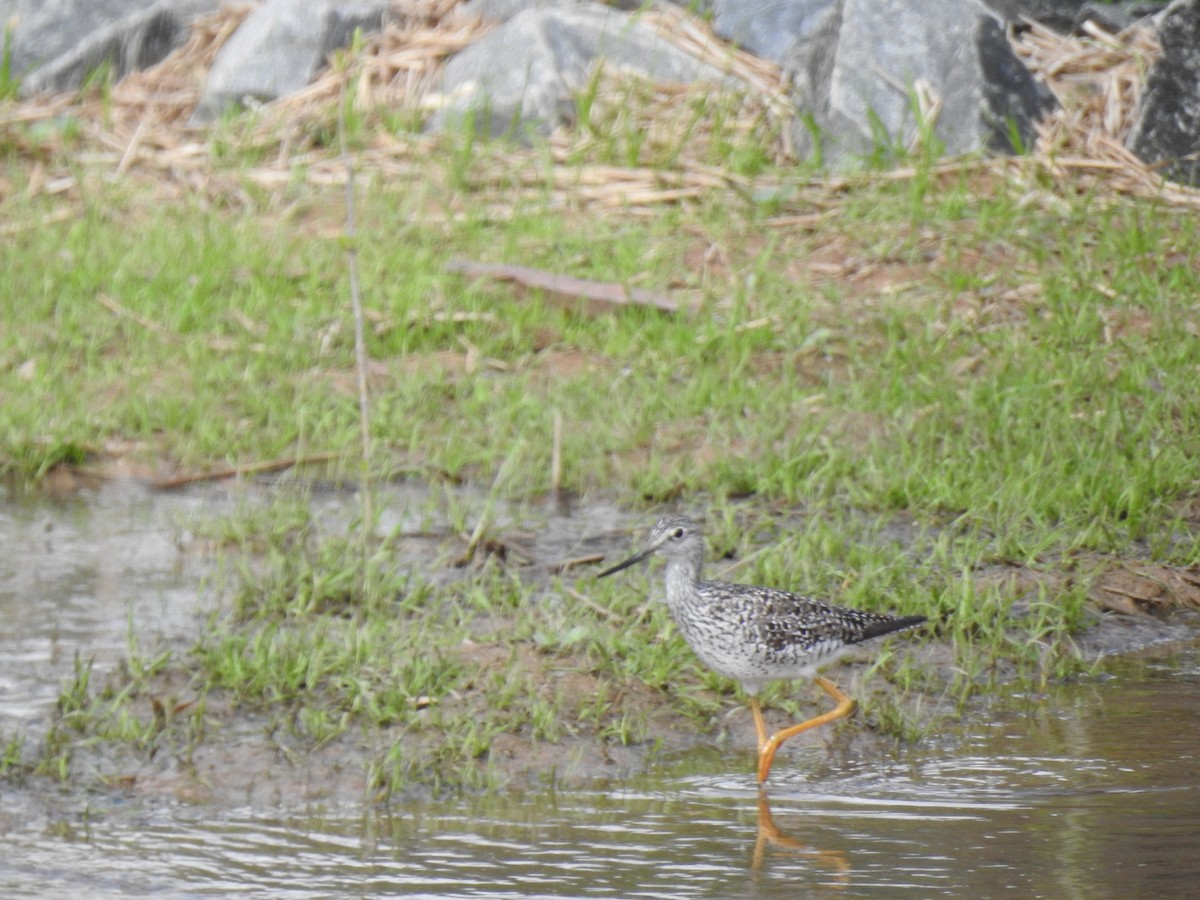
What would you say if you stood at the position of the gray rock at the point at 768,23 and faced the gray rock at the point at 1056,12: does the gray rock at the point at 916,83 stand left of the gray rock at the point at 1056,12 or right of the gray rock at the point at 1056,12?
right

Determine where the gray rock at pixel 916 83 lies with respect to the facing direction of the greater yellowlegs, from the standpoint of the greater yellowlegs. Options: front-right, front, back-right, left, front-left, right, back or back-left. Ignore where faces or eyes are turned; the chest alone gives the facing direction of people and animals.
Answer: right

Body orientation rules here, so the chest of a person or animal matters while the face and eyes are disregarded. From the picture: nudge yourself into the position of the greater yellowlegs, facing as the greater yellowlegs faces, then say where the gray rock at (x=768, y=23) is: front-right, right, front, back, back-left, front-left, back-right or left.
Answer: right

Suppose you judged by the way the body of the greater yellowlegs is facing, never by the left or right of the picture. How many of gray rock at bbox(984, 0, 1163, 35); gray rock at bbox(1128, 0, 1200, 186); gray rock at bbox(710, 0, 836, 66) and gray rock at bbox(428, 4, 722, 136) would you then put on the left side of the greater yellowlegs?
0

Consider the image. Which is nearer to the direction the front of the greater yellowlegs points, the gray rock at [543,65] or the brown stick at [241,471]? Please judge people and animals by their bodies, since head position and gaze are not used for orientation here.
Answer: the brown stick

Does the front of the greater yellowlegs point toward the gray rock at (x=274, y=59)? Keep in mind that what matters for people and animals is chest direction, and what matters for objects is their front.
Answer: no

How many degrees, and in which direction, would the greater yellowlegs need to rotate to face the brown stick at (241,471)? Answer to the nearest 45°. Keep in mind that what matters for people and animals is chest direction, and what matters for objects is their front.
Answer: approximately 45° to its right

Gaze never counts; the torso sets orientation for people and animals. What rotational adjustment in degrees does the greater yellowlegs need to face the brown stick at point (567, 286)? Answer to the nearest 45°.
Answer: approximately 90° to its right

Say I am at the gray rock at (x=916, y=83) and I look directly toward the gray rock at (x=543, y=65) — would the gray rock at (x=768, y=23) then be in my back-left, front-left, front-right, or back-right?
front-right

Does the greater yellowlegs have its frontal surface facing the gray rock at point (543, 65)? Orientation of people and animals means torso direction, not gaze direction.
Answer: no

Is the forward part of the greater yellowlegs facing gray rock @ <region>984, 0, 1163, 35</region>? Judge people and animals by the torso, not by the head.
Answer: no

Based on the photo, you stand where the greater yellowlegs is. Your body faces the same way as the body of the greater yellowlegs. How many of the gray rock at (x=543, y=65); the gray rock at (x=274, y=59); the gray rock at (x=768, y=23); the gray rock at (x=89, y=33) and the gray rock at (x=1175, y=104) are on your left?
0

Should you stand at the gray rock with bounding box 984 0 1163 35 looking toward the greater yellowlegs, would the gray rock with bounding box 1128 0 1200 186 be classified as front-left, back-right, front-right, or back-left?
front-left

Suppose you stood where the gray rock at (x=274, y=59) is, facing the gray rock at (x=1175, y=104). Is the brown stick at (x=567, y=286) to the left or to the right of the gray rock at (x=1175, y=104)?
right

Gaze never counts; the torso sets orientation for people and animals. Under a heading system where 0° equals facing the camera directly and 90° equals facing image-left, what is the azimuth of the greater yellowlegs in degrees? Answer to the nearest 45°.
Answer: approximately 90°
